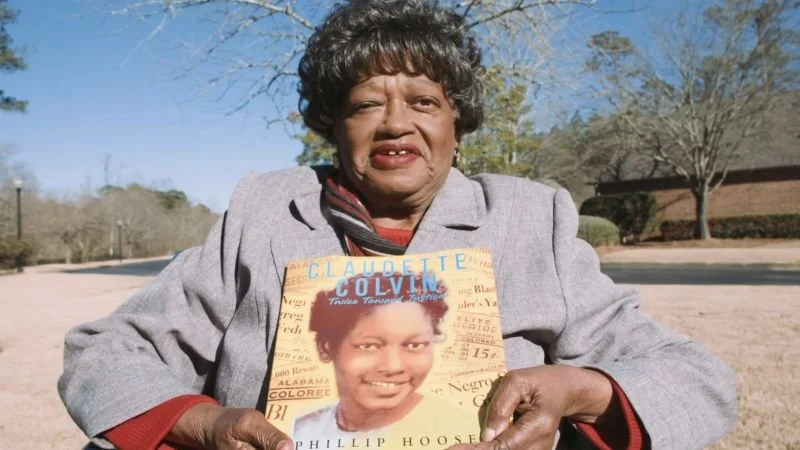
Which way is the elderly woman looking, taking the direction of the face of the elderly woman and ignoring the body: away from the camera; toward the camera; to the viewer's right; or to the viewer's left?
toward the camera

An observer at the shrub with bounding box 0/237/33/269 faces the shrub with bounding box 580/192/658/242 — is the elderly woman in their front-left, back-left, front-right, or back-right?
front-right

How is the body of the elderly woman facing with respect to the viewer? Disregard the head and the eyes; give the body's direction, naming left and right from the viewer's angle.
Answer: facing the viewer

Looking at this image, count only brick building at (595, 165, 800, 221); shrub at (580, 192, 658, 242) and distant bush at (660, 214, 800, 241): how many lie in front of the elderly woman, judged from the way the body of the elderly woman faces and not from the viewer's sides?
0

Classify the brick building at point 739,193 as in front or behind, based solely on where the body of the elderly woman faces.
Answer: behind

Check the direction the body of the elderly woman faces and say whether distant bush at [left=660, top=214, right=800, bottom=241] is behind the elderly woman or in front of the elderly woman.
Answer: behind

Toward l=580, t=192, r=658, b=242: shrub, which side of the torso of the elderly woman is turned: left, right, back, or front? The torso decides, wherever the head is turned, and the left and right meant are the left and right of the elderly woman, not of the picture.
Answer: back

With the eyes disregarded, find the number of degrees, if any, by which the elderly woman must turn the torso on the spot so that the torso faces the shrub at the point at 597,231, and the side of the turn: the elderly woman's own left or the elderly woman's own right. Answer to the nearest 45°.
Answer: approximately 180°

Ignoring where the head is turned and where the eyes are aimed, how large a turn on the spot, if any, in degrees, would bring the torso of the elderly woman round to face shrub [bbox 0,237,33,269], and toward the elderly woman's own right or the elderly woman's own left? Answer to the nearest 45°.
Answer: approximately 135° to the elderly woman's own right
